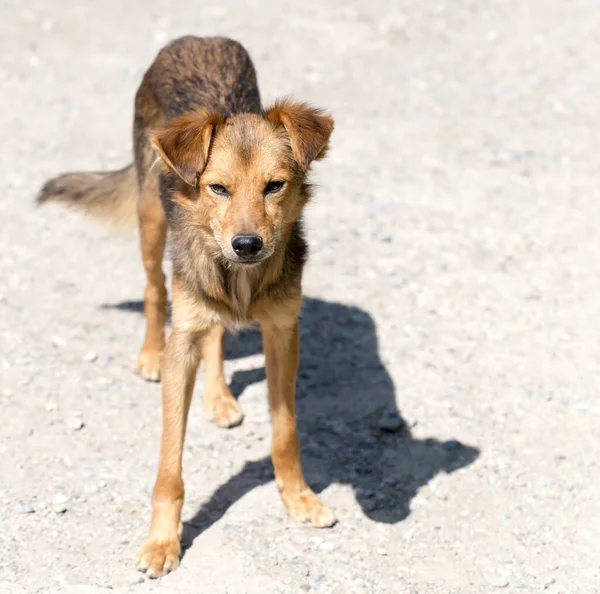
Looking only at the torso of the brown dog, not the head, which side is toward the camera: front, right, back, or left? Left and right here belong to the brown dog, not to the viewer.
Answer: front

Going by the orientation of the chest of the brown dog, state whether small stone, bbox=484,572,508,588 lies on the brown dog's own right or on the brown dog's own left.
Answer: on the brown dog's own left

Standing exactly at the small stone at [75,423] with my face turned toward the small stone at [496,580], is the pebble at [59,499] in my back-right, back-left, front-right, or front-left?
front-right

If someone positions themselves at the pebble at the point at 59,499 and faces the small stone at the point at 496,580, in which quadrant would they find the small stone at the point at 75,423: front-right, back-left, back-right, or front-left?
back-left

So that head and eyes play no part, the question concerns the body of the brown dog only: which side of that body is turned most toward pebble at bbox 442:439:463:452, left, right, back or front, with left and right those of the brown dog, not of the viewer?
left

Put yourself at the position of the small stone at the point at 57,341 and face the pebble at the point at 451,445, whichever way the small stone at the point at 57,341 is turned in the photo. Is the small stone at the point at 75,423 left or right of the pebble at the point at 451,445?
right

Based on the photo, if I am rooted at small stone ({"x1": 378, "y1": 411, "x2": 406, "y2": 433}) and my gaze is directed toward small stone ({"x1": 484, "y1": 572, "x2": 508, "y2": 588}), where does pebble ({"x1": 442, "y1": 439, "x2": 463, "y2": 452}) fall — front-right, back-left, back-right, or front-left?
front-left

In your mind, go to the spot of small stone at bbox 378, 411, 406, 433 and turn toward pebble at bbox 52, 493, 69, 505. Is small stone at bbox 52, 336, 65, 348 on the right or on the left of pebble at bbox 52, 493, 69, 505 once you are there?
right
